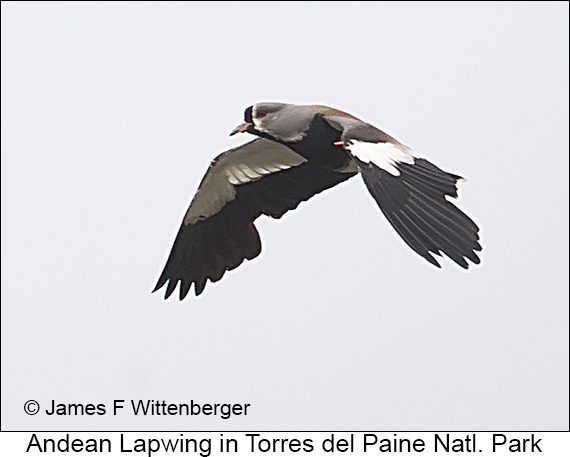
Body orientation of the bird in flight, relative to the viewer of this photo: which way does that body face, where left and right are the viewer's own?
facing the viewer and to the left of the viewer
